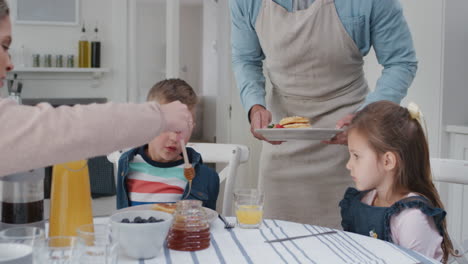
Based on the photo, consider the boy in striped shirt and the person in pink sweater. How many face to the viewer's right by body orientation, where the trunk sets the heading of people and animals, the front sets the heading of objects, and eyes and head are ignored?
1

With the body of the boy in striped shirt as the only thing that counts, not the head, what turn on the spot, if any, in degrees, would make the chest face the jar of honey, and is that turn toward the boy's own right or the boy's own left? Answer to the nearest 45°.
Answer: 0° — they already face it

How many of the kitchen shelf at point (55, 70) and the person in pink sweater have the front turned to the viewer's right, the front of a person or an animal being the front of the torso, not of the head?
1

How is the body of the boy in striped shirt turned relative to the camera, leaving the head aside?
toward the camera

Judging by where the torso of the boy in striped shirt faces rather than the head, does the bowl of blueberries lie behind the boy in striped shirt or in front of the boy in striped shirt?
in front

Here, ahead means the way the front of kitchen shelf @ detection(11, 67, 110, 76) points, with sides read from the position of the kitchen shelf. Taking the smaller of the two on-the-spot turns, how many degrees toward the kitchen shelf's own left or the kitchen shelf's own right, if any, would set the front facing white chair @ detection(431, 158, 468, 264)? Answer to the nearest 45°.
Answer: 0° — it already faces it

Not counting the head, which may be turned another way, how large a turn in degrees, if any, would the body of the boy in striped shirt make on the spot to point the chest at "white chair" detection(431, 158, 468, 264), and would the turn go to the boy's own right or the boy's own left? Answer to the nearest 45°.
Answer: approximately 90° to the boy's own left

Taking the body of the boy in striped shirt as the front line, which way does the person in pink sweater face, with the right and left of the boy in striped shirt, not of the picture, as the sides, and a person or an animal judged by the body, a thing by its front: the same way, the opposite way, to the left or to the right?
to the left

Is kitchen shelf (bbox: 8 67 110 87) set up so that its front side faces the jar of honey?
yes

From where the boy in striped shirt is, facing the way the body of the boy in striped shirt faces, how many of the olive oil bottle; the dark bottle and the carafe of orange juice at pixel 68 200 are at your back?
2

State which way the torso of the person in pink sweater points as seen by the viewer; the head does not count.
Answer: to the viewer's right

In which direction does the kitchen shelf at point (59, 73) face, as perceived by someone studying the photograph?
facing the viewer
